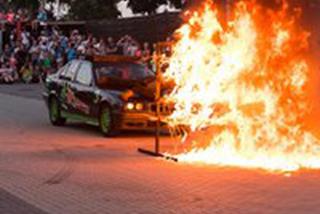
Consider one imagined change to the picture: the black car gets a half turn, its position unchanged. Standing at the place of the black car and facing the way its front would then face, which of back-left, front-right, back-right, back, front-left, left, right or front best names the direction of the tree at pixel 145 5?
front-right

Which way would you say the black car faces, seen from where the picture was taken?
facing the viewer and to the right of the viewer
